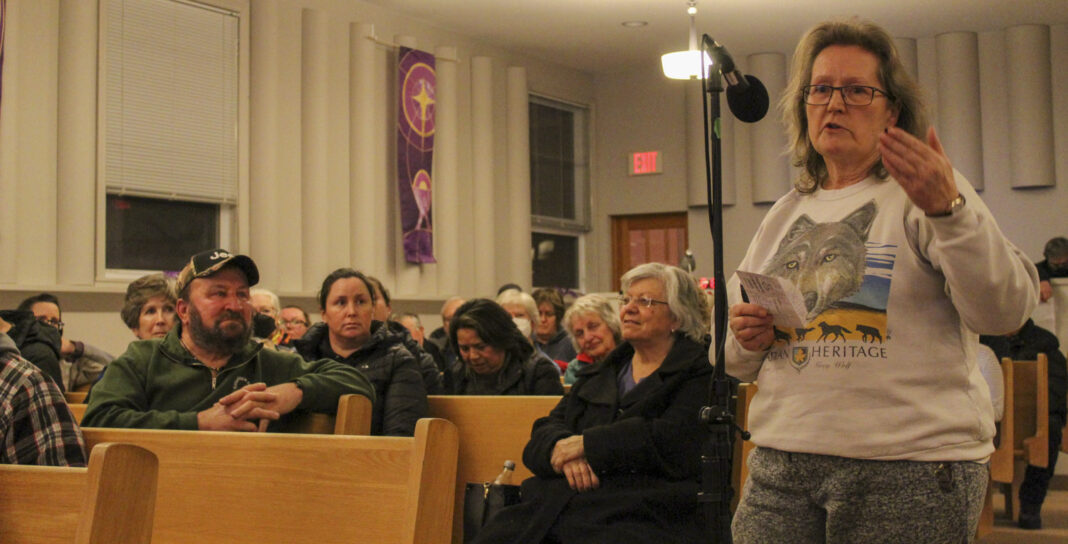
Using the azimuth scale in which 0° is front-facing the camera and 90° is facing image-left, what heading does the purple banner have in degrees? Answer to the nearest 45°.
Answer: approximately 315°

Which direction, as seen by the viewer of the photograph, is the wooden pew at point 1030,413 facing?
facing the viewer and to the left of the viewer

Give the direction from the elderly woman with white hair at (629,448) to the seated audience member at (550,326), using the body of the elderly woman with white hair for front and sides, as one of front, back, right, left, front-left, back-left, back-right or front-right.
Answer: back-right

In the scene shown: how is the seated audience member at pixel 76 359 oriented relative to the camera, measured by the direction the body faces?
toward the camera

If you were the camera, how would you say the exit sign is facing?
facing the viewer

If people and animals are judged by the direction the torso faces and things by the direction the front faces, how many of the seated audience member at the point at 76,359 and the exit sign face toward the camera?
2

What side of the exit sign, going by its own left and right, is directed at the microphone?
front

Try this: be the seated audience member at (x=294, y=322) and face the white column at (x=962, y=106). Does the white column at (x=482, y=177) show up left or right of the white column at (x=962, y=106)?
left

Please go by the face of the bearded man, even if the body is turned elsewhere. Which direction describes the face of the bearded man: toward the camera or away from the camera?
toward the camera

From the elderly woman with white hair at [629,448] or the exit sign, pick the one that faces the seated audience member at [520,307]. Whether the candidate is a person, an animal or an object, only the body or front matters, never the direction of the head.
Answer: the exit sign

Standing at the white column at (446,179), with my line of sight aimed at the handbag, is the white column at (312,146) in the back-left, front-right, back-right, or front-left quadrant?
front-right

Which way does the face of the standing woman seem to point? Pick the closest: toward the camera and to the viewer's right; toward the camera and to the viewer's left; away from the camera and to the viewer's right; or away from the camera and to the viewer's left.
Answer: toward the camera and to the viewer's left

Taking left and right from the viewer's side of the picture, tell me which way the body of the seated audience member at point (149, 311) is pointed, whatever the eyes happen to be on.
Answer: facing the viewer and to the right of the viewer
